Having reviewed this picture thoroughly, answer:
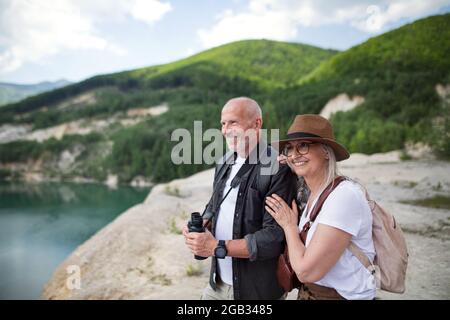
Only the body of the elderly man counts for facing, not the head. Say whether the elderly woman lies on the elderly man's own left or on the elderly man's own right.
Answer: on the elderly man's own left

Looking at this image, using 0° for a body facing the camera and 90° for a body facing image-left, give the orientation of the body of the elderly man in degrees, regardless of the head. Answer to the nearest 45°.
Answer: approximately 45°
